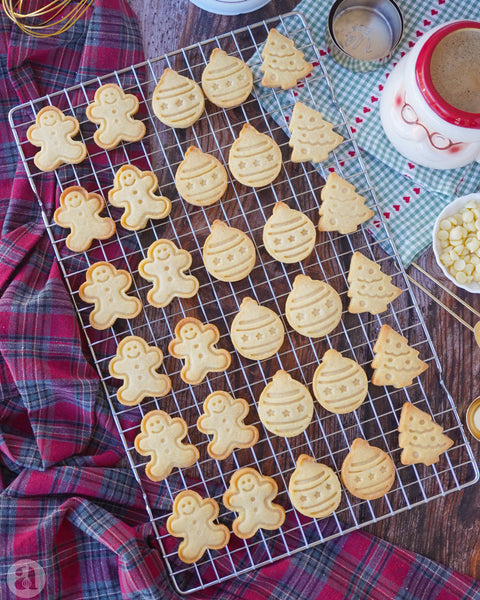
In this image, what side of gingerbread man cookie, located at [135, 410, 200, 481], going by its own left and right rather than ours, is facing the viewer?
front

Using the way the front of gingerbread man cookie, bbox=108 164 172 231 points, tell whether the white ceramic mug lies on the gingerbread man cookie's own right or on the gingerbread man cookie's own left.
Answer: on the gingerbread man cookie's own left

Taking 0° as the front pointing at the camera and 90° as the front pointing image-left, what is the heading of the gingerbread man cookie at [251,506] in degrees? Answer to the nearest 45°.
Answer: approximately 0°

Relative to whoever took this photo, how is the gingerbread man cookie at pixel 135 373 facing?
facing the viewer

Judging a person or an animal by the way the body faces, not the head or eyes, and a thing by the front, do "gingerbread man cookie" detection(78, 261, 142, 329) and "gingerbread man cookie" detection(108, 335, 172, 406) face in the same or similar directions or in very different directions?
same or similar directions

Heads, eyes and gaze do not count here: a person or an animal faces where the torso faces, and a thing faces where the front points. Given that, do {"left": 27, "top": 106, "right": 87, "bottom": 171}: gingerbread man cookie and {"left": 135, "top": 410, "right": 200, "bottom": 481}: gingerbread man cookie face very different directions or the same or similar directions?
same or similar directions

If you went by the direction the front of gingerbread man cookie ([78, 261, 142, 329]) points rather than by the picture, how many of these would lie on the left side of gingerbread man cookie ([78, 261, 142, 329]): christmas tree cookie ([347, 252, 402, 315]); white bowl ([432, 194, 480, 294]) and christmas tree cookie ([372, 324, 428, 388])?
3

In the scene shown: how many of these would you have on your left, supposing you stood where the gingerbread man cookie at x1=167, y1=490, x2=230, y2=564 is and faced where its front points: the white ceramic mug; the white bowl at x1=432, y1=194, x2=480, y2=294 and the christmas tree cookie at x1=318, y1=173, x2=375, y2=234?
3

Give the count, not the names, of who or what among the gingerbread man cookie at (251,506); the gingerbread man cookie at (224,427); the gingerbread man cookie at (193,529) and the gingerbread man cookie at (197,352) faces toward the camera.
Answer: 4

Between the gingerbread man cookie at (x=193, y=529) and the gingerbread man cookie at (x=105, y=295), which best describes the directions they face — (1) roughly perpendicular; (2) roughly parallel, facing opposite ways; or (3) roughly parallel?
roughly parallel

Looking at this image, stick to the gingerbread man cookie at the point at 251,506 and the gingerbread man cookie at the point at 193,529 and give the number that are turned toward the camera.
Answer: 2

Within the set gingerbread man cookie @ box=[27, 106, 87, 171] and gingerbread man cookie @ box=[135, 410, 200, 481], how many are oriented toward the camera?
2
